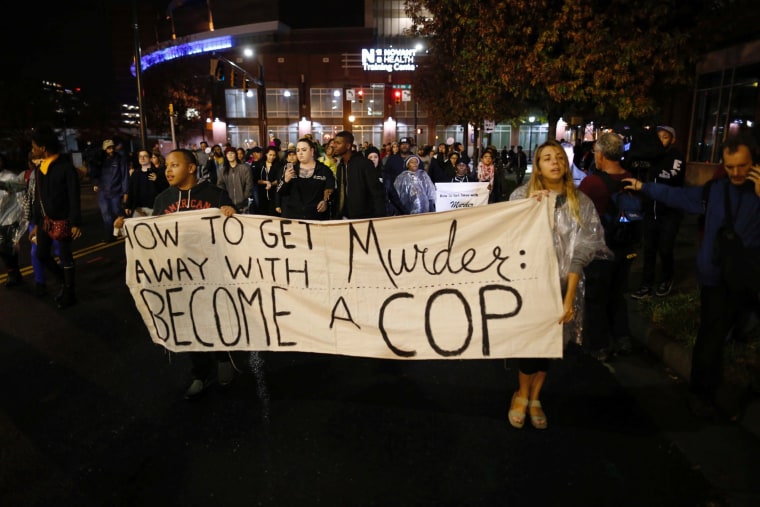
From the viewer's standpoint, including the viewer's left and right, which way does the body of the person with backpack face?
facing away from the viewer and to the left of the viewer

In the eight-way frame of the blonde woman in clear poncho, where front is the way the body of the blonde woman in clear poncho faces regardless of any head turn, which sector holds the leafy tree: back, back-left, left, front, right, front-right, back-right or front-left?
back

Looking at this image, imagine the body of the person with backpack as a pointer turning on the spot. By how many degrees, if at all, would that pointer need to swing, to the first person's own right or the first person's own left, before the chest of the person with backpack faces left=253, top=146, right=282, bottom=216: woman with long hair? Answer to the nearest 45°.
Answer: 0° — they already face them

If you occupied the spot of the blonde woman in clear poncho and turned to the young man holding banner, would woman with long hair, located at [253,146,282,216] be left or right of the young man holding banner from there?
right

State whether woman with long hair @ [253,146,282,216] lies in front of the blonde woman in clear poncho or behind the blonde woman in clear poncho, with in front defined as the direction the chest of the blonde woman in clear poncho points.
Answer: behind

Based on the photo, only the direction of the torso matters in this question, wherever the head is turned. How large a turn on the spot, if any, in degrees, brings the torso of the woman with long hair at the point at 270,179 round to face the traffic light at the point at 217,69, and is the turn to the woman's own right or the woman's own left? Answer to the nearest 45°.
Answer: approximately 180°

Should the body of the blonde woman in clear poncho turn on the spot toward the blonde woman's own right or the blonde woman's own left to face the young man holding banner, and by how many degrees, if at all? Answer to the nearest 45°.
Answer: approximately 90° to the blonde woman's own right

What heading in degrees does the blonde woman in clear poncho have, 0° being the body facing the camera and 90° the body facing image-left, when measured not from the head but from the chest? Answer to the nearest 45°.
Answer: approximately 0°

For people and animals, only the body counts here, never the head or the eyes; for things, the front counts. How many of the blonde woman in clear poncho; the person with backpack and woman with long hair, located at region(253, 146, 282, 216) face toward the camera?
2

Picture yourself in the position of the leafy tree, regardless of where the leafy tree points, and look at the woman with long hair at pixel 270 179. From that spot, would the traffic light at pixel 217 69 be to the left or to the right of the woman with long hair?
right

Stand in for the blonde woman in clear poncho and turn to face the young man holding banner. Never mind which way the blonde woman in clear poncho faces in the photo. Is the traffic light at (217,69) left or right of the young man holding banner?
right

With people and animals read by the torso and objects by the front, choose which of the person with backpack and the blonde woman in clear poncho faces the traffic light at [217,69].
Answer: the person with backpack

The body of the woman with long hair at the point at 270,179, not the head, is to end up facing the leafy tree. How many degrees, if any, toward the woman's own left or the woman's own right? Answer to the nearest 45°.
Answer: approximately 90° to the woman's own left
